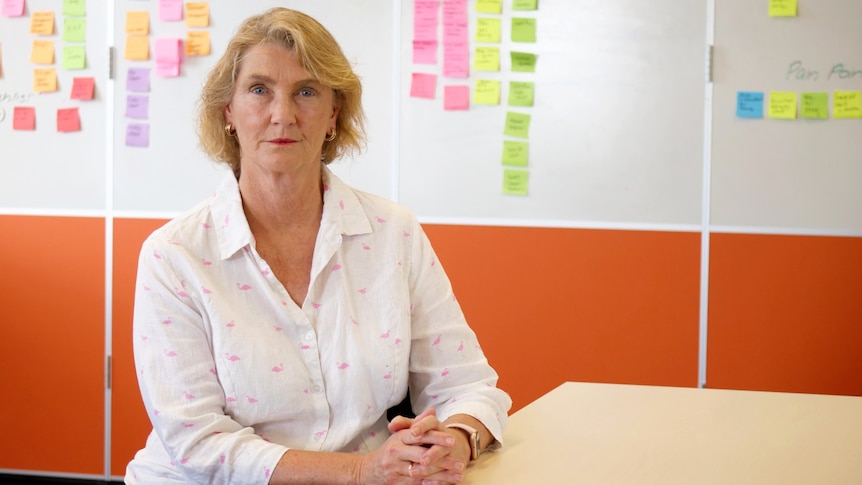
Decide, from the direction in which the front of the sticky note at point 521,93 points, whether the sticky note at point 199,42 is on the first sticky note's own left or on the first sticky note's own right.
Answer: on the first sticky note's own right

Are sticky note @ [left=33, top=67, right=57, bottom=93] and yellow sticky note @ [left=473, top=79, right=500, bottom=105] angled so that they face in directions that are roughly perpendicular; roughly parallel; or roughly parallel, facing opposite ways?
roughly parallel

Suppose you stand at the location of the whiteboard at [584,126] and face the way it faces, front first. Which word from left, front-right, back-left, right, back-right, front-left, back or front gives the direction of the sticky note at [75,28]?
right

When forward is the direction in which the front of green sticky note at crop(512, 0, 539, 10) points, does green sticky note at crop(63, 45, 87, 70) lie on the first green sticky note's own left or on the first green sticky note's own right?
on the first green sticky note's own right

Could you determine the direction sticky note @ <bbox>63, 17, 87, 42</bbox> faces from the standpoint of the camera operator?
facing the viewer

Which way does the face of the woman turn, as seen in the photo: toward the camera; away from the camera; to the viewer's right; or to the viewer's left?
toward the camera

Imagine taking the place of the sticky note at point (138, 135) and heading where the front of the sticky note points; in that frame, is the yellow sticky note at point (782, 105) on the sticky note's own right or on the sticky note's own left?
on the sticky note's own left

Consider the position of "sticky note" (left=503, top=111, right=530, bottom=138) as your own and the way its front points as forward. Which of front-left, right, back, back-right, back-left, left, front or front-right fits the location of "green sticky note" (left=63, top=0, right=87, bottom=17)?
right

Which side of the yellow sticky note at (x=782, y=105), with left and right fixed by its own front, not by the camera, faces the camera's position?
front

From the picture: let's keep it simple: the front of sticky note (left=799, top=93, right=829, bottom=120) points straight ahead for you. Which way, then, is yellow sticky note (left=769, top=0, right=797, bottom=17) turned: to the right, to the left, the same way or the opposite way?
the same way

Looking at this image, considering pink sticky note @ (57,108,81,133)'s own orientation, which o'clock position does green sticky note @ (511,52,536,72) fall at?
The green sticky note is roughly at 10 o'clock from the pink sticky note.

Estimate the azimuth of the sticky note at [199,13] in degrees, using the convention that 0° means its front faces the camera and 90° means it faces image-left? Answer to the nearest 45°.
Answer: approximately 0°

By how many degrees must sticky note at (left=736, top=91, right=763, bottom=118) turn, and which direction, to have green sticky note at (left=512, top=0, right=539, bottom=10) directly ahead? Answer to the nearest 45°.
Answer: approximately 90° to its right

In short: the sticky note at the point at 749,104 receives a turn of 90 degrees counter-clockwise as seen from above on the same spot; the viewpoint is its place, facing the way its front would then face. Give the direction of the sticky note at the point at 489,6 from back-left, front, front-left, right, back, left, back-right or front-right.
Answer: back

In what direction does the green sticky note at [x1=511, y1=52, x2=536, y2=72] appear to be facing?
toward the camera

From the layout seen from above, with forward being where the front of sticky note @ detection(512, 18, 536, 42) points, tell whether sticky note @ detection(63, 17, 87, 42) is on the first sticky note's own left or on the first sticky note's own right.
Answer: on the first sticky note's own right

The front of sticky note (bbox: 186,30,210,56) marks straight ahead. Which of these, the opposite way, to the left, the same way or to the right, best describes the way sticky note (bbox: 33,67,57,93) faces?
the same way

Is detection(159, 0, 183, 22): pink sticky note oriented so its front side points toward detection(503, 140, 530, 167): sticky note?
no

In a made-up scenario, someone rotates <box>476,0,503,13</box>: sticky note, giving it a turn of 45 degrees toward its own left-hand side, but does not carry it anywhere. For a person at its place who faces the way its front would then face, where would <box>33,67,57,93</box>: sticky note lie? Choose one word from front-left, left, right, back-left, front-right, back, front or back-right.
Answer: back-right
